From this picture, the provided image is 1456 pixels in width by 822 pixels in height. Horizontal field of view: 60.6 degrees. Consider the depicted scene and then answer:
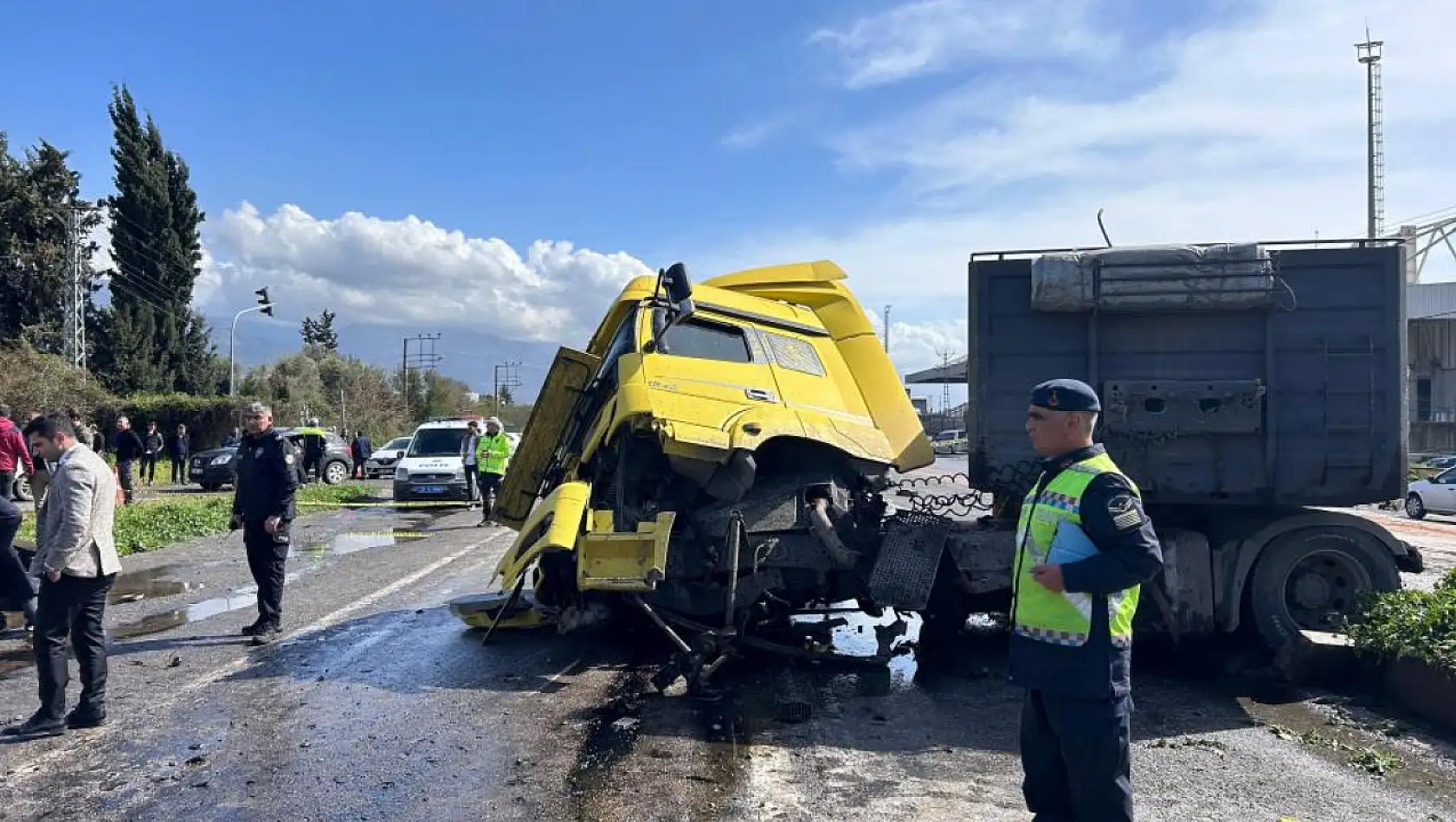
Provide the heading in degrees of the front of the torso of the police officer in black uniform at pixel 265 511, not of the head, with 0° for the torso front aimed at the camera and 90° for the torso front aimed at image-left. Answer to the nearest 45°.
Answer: approximately 45°

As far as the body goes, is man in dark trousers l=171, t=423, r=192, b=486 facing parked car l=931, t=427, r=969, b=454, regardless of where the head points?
no

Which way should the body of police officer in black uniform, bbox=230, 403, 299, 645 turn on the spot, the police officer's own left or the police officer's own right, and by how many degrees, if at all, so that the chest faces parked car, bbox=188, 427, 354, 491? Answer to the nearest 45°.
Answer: approximately 135° to the police officer's own right

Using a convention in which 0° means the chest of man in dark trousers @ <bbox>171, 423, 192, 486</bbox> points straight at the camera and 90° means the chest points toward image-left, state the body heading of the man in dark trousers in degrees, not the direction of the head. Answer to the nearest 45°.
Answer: approximately 0°

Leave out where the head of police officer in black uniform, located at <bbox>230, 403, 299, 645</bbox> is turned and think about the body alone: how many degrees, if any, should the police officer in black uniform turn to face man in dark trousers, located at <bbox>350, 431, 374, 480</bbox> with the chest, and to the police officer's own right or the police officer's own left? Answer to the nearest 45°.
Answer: approximately 135° to the police officer's own right

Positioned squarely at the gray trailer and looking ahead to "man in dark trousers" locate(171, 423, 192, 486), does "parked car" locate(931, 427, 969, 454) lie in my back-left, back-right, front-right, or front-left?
front-right

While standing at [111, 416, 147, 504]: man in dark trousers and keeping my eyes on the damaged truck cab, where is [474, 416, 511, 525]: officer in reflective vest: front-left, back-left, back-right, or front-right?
front-left

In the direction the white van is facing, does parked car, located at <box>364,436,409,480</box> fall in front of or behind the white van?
behind

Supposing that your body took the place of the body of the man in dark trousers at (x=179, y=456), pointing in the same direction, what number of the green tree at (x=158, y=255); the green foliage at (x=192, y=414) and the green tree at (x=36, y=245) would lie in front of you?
0

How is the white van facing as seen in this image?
toward the camera

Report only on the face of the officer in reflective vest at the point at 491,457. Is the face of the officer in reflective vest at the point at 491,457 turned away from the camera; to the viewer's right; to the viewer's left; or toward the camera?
toward the camera

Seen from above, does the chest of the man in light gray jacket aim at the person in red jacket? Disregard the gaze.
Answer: no

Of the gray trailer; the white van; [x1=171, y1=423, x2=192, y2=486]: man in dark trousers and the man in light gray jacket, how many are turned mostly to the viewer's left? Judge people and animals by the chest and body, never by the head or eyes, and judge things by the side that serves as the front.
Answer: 1

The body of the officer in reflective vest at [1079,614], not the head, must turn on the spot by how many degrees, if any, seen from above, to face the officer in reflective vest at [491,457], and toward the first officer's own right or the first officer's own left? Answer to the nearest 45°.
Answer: approximately 45° to the first officer's own right

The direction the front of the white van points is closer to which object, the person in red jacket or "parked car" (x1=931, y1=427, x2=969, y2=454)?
the person in red jacket

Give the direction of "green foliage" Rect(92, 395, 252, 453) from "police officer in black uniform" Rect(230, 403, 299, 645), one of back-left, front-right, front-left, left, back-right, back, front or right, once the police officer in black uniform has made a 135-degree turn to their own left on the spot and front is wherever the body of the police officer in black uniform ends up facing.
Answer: left
